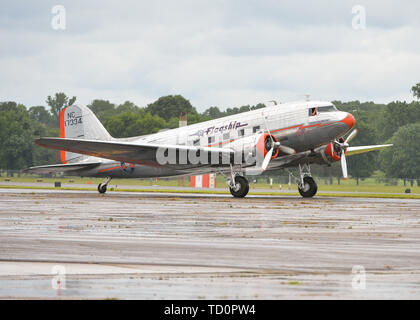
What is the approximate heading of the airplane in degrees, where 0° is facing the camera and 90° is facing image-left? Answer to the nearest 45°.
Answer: approximately 315°
